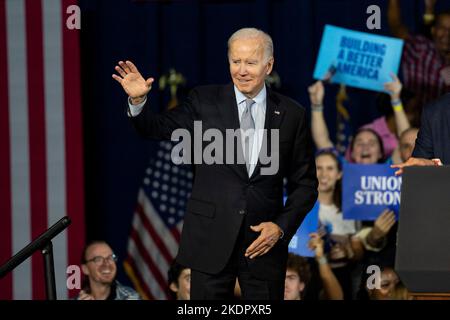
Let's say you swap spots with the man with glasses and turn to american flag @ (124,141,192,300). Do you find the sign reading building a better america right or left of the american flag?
right

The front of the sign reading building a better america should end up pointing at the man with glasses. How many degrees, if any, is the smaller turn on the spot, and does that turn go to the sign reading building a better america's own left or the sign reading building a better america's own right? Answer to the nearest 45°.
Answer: approximately 45° to the sign reading building a better america's own right

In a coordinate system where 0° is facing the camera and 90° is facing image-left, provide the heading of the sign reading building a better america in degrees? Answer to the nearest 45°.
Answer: approximately 0°

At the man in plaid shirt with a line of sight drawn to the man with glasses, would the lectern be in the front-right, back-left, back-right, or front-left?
front-left

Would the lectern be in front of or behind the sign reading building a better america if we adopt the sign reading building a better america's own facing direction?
in front

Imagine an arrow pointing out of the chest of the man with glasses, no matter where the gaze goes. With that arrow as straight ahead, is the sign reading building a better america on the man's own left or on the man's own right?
on the man's own left

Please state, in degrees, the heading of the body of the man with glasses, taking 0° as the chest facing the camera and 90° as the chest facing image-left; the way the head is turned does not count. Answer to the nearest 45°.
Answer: approximately 315°

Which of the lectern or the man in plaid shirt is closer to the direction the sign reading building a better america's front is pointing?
the lectern

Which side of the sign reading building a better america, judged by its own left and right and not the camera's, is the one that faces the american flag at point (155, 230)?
right

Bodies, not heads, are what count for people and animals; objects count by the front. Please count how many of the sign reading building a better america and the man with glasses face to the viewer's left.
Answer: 0
